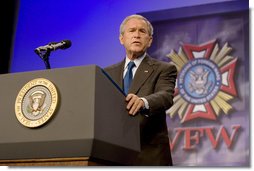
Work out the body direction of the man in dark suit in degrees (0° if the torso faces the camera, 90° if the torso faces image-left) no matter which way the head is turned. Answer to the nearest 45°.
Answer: approximately 45°

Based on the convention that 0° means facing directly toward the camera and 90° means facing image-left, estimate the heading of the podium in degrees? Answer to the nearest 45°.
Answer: approximately 45°

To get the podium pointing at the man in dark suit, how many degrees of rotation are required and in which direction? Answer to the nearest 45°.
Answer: approximately 180°
